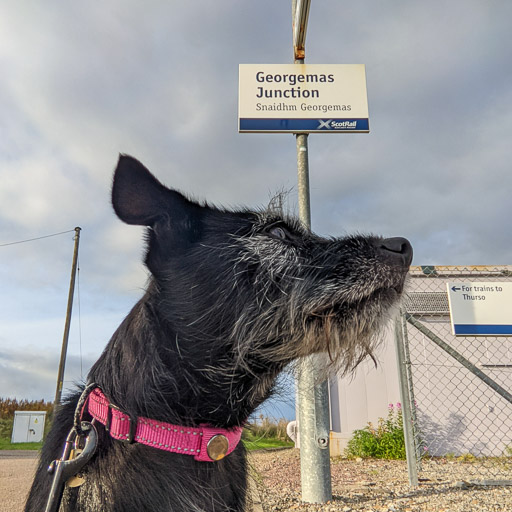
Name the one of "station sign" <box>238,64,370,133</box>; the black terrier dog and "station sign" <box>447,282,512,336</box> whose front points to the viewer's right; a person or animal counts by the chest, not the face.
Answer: the black terrier dog

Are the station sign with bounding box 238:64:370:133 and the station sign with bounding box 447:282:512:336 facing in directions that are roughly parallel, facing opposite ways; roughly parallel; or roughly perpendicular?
roughly parallel

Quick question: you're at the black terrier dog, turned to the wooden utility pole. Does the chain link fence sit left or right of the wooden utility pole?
right

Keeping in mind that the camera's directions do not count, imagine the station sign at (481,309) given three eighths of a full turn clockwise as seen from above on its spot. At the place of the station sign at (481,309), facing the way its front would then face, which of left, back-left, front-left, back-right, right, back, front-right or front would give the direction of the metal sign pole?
left

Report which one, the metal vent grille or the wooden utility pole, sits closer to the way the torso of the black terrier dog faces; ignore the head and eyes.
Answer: the metal vent grille

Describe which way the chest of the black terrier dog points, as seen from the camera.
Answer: to the viewer's right

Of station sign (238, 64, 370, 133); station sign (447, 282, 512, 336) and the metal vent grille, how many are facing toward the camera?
3

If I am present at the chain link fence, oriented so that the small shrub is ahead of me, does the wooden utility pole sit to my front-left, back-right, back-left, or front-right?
front-right

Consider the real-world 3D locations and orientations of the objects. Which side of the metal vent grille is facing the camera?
front

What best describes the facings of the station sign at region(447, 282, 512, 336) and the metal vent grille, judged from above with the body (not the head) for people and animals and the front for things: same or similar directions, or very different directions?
same or similar directions

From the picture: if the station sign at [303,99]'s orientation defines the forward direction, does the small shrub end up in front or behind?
behind

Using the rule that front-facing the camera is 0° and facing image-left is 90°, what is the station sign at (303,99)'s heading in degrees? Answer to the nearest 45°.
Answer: approximately 0°

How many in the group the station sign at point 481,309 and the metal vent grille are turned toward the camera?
2

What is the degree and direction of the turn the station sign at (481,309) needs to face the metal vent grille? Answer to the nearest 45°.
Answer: approximately 180°

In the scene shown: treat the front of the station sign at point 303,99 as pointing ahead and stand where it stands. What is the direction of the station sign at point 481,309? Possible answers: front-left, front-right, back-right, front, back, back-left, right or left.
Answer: back-left

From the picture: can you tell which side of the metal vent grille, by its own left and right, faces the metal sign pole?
front
